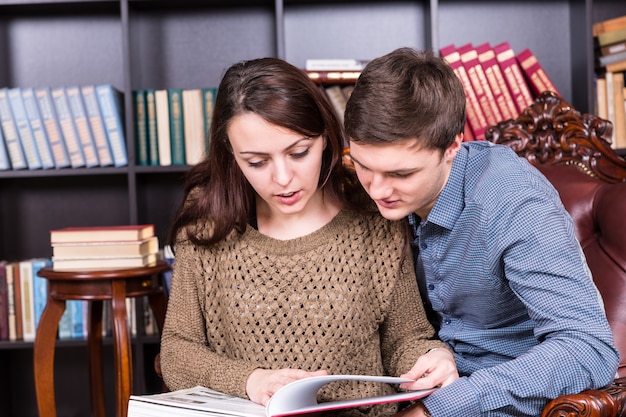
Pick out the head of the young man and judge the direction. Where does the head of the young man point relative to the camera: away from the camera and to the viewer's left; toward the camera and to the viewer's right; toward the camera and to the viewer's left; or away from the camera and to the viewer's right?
toward the camera and to the viewer's left

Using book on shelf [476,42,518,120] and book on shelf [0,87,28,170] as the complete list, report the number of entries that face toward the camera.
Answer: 2

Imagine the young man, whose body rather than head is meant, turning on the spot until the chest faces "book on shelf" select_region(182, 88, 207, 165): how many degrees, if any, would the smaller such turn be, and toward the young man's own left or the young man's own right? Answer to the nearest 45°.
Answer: approximately 90° to the young man's own right

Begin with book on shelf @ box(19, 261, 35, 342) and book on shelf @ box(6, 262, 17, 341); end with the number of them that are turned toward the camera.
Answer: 2

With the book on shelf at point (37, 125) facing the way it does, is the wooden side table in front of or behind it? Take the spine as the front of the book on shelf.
in front
